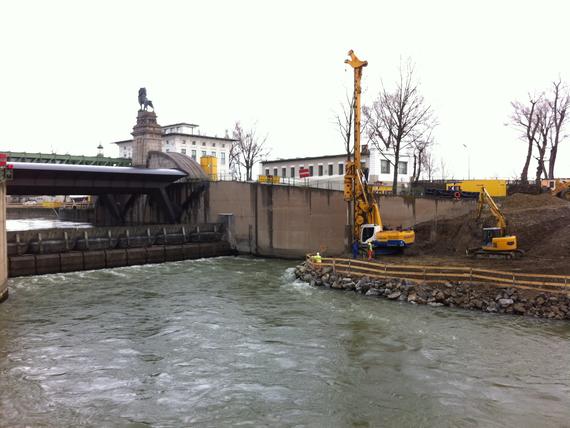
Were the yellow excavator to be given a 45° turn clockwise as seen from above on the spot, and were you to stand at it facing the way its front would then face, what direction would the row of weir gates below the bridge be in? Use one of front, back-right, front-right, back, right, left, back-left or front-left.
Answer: front-left

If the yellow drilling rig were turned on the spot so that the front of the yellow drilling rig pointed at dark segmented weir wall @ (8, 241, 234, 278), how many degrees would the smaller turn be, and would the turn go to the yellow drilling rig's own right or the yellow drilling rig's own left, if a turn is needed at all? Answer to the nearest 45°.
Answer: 0° — it already faces it

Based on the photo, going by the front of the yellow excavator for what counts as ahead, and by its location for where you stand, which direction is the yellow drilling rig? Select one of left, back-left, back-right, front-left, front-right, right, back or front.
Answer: front

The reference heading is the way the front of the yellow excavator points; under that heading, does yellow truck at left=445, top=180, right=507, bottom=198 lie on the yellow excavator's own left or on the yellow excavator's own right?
on the yellow excavator's own right

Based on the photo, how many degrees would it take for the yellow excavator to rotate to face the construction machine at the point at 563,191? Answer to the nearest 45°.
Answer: approximately 90° to its right

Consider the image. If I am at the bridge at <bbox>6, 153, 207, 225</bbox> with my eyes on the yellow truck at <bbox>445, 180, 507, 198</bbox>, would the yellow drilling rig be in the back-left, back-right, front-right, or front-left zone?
front-right

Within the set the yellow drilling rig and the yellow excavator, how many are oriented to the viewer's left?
2

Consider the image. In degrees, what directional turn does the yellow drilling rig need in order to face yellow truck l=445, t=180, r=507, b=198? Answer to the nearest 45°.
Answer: approximately 135° to its right

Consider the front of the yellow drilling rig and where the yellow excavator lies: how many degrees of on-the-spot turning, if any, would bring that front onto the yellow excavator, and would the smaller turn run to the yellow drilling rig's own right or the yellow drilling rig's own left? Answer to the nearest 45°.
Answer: approximately 180°

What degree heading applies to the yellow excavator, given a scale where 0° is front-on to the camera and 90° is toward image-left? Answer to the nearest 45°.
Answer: approximately 90°

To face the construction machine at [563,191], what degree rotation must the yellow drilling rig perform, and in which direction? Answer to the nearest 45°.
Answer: approximately 135° to its right

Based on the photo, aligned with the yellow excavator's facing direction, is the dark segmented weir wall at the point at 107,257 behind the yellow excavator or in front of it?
in front

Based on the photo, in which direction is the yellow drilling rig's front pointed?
to the viewer's left

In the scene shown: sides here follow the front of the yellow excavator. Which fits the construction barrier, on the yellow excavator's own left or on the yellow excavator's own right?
on the yellow excavator's own left

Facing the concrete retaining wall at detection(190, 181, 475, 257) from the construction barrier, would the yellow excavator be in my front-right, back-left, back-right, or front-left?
front-right
